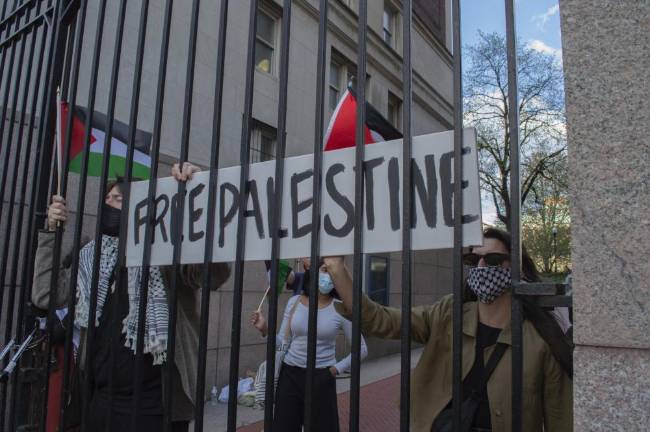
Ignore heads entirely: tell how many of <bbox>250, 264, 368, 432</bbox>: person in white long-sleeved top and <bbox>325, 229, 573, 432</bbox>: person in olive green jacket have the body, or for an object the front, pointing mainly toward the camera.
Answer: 2

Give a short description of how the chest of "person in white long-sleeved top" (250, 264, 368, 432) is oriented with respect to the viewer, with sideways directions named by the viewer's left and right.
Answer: facing the viewer

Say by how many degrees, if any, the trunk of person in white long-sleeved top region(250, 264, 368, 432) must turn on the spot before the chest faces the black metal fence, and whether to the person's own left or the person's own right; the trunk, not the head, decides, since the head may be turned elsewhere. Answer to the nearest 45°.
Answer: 0° — they already face it

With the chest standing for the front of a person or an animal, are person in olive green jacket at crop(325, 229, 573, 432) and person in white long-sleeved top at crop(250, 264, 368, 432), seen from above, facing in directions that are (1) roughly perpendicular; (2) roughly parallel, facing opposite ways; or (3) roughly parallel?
roughly parallel

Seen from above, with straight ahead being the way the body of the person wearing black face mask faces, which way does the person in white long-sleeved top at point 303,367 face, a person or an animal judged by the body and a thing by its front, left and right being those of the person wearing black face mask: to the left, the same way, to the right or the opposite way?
the same way

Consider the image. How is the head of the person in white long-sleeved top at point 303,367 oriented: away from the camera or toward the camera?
toward the camera

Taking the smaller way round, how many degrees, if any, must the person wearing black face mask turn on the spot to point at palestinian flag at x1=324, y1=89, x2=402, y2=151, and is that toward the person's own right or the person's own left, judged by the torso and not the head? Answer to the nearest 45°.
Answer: approximately 135° to the person's own left

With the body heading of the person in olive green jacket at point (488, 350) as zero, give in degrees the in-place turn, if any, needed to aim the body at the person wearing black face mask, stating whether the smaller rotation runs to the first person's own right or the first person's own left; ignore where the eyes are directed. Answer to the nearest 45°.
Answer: approximately 90° to the first person's own right

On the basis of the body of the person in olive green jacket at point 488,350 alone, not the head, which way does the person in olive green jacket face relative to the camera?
toward the camera

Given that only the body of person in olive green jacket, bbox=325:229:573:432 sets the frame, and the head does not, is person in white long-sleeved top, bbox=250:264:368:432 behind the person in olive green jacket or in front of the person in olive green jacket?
behind

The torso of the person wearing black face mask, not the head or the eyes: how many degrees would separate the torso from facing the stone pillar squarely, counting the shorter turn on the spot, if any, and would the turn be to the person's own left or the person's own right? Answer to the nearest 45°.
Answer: approximately 45° to the person's own left

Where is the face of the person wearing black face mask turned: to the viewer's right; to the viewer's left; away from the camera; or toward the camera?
toward the camera
